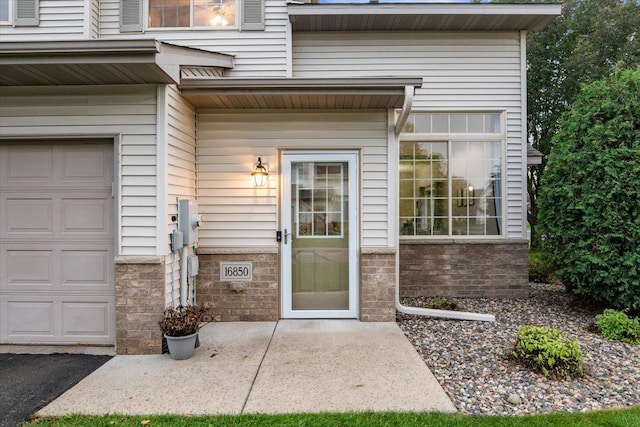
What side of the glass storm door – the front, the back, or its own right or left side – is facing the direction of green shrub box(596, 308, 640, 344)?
left

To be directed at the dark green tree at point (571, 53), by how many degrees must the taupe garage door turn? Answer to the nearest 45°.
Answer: approximately 90° to its left

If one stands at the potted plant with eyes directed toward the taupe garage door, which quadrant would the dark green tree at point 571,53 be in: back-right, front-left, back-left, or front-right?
back-right

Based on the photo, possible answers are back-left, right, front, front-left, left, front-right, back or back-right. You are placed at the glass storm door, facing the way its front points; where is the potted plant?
front-right

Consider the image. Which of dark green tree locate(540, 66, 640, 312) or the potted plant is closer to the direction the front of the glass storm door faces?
the potted plant

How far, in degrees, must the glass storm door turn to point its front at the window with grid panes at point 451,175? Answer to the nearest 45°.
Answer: approximately 135° to its left

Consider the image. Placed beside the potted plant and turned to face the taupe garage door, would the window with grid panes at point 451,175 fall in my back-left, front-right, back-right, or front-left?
back-right

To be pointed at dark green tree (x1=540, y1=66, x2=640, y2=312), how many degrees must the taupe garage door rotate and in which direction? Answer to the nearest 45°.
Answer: approximately 45° to its left

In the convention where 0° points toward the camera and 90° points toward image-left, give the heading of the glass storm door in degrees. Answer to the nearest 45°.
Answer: approximately 0°

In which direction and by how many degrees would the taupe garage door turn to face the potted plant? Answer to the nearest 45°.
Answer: approximately 45° to its left

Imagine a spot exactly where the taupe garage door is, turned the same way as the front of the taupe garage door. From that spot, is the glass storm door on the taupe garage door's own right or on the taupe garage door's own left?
on the taupe garage door's own left

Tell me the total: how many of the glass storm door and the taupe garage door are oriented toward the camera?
2

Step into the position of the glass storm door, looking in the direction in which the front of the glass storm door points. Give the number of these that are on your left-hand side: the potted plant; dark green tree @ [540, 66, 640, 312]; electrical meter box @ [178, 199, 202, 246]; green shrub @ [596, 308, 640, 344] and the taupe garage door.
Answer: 2
